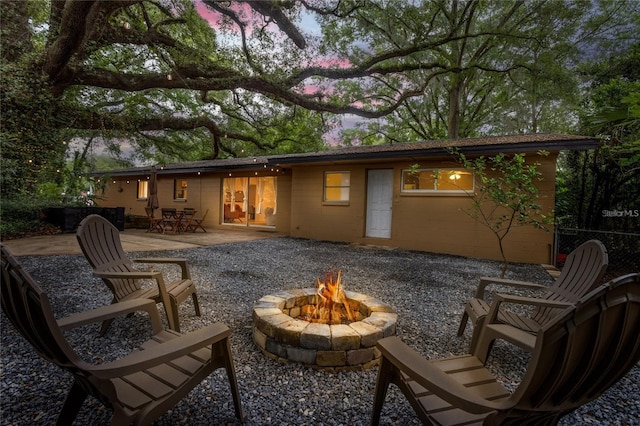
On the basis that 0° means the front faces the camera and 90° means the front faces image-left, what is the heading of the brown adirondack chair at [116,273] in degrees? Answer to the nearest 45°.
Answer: approximately 315°

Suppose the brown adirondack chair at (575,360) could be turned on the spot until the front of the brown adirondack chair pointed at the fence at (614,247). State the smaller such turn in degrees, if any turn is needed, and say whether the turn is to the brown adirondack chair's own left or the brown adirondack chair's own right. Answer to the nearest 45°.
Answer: approximately 45° to the brown adirondack chair's own right

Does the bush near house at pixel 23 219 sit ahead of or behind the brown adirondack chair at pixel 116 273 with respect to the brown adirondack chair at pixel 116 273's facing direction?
behind

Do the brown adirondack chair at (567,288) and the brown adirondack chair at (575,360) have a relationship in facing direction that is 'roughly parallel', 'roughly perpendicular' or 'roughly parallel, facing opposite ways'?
roughly perpendicular

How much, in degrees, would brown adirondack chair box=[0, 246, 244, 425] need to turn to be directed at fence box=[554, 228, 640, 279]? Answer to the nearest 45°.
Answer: approximately 45° to its right

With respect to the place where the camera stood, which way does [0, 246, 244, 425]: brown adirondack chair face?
facing away from the viewer and to the right of the viewer

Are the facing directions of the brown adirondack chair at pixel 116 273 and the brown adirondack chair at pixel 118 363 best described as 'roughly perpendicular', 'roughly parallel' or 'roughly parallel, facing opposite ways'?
roughly perpendicular

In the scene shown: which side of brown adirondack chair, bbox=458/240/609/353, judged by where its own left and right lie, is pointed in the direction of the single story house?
right

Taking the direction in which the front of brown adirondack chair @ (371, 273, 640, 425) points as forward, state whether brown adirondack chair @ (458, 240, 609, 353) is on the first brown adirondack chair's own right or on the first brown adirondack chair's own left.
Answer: on the first brown adirondack chair's own right

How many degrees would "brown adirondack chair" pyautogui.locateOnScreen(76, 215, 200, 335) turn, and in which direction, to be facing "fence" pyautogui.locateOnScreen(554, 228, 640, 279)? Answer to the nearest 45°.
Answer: approximately 45° to its left
